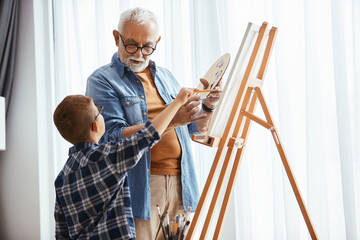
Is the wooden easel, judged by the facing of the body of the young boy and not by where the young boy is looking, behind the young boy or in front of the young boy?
in front

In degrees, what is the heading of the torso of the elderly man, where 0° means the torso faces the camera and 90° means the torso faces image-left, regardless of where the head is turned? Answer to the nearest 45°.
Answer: approximately 315°

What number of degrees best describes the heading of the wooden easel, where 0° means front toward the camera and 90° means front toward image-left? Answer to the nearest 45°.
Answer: approximately 90°

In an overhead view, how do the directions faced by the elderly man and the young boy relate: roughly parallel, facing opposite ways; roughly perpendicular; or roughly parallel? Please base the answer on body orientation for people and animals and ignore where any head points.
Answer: roughly perpendicular

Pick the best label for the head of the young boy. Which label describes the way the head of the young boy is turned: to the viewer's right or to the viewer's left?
to the viewer's right

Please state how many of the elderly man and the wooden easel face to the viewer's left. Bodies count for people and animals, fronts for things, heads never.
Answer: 1

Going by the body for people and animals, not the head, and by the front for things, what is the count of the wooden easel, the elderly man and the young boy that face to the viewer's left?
1

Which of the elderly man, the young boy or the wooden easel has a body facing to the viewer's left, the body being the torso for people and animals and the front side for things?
the wooden easel
